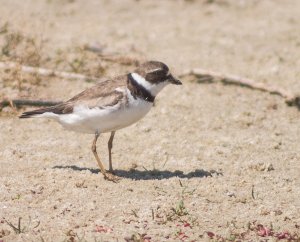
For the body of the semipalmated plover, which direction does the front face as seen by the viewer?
to the viewer's right

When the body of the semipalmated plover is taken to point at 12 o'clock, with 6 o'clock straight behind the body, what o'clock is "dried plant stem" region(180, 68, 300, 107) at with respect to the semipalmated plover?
The dried plant stem is roughly at 10 o'clock from the semipalmated plover.

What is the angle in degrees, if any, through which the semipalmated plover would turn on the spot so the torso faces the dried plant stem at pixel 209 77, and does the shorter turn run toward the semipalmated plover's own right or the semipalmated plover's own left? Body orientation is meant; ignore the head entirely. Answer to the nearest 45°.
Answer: approximately 45° to the semipalmated plover's own left

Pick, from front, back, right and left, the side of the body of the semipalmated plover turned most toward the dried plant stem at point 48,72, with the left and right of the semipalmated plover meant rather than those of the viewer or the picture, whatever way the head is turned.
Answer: left
